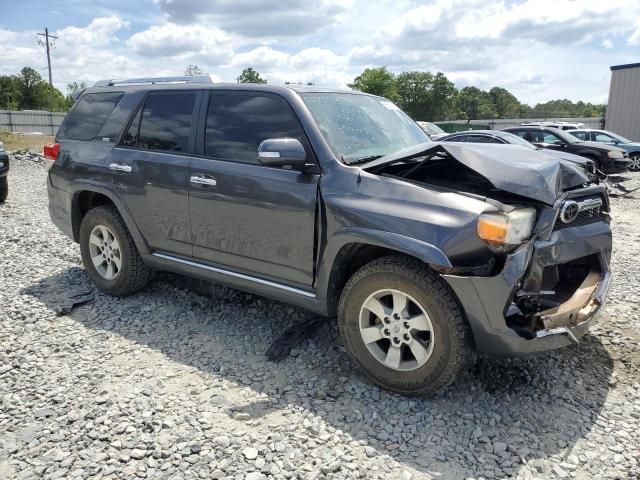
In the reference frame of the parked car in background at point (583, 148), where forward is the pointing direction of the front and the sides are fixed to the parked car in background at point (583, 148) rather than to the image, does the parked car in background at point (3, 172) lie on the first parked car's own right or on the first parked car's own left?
on the first parked car's own right

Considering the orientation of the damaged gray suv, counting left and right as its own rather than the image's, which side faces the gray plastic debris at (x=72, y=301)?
back

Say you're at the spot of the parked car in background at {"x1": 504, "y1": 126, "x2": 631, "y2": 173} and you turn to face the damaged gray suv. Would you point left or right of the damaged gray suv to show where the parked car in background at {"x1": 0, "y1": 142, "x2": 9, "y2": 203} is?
right

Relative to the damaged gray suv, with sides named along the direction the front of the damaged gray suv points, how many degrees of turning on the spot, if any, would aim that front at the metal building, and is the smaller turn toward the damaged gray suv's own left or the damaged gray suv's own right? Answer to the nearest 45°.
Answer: approximately 90° to the damaged gray suv's own left

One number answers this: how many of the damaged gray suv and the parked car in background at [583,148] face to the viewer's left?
0

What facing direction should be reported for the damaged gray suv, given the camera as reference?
facing the viewer and to the right of the viewer

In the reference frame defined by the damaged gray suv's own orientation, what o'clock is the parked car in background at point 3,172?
The parked car in background is roughly at 6 o'clock from the damaged gray suv.
